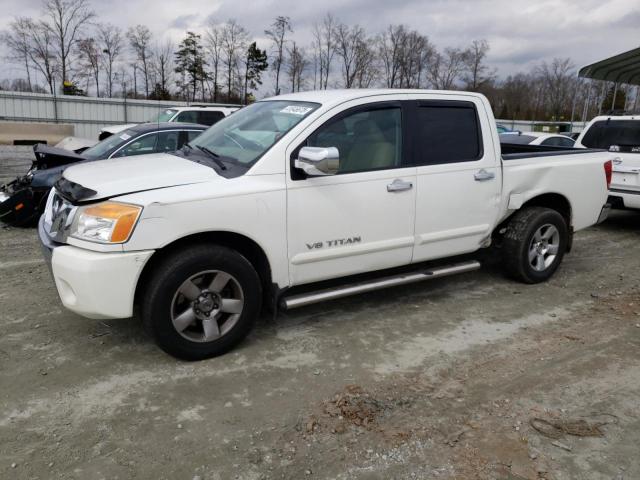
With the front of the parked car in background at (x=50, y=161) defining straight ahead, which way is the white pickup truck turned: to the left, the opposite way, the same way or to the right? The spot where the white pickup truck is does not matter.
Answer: the same way

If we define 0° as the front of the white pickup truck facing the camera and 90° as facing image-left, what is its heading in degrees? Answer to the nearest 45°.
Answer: approximately 45°

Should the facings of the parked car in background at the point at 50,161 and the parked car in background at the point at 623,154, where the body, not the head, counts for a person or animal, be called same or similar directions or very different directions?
very different directions

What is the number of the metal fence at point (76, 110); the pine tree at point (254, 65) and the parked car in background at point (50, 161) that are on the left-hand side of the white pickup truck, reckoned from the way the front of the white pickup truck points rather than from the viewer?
0

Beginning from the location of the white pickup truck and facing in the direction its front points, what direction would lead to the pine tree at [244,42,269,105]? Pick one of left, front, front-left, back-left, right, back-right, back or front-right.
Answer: back-right

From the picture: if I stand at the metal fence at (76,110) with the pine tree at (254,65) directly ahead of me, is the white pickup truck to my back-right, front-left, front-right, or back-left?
back-right

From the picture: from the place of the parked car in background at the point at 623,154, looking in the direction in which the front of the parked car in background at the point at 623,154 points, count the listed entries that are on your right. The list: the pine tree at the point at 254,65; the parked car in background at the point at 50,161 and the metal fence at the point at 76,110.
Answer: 0

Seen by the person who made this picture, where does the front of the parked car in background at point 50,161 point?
facing the viewer and to the left of the viewer

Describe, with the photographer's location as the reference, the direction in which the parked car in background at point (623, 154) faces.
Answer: facing away from the viewer

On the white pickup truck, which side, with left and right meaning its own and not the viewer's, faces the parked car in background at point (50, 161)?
right

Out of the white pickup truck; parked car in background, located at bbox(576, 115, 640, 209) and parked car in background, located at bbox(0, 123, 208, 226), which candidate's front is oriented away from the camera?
parked car in background, located at bbox(576, 115, 640, 209)

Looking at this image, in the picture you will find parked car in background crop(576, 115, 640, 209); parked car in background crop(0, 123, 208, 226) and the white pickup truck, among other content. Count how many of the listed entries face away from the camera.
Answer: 1

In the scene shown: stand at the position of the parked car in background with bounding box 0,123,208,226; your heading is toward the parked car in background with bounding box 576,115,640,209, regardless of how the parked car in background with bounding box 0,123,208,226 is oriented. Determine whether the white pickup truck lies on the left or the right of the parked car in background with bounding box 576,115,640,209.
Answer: right

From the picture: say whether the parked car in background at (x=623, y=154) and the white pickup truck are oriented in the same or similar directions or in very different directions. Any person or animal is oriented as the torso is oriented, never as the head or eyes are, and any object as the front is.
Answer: very different directions
